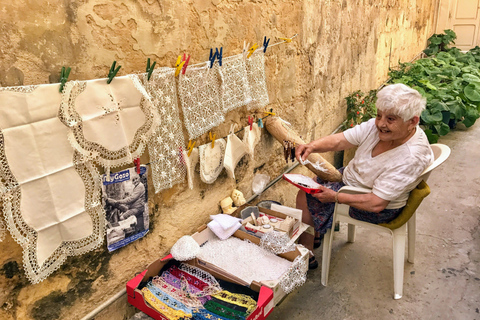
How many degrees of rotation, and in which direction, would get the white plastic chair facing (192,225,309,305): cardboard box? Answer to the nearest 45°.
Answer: approximately 45° to its left

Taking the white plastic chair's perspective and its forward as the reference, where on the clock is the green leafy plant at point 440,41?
The green leafy plant is roughly at 3 o'clock from the white plastic chair.

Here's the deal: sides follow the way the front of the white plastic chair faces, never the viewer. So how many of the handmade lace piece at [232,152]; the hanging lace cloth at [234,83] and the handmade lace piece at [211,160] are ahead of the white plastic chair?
3

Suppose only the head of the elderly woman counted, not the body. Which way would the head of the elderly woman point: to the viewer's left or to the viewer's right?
to the viewer's left

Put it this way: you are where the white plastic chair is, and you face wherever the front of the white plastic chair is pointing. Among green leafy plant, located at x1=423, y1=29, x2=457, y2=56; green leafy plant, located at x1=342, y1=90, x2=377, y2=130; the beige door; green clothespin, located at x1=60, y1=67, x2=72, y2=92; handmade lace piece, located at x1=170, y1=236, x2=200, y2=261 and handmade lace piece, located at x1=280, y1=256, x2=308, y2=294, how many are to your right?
3

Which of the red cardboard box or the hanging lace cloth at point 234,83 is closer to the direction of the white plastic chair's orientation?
the hanging lace cloth

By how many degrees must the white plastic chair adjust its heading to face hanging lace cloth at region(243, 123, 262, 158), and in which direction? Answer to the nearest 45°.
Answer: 0° — it already faces it

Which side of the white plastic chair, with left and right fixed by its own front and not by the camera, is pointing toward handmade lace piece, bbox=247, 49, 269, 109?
front

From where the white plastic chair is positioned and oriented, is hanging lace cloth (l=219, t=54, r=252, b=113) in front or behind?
in front

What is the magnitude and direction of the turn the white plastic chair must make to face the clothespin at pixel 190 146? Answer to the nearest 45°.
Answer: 0° — it already faces it

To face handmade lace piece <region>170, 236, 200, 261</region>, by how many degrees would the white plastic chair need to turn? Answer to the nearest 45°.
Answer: approximately 45° to its left

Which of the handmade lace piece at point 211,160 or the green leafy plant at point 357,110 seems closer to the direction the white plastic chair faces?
the handmade lace piece

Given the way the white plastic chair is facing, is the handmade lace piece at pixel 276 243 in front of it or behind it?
in front

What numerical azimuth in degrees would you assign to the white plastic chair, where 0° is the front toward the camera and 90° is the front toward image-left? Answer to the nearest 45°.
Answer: approximately 90°

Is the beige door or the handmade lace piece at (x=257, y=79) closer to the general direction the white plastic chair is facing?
the handmade lace piece

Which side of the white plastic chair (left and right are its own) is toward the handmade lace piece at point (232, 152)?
front
